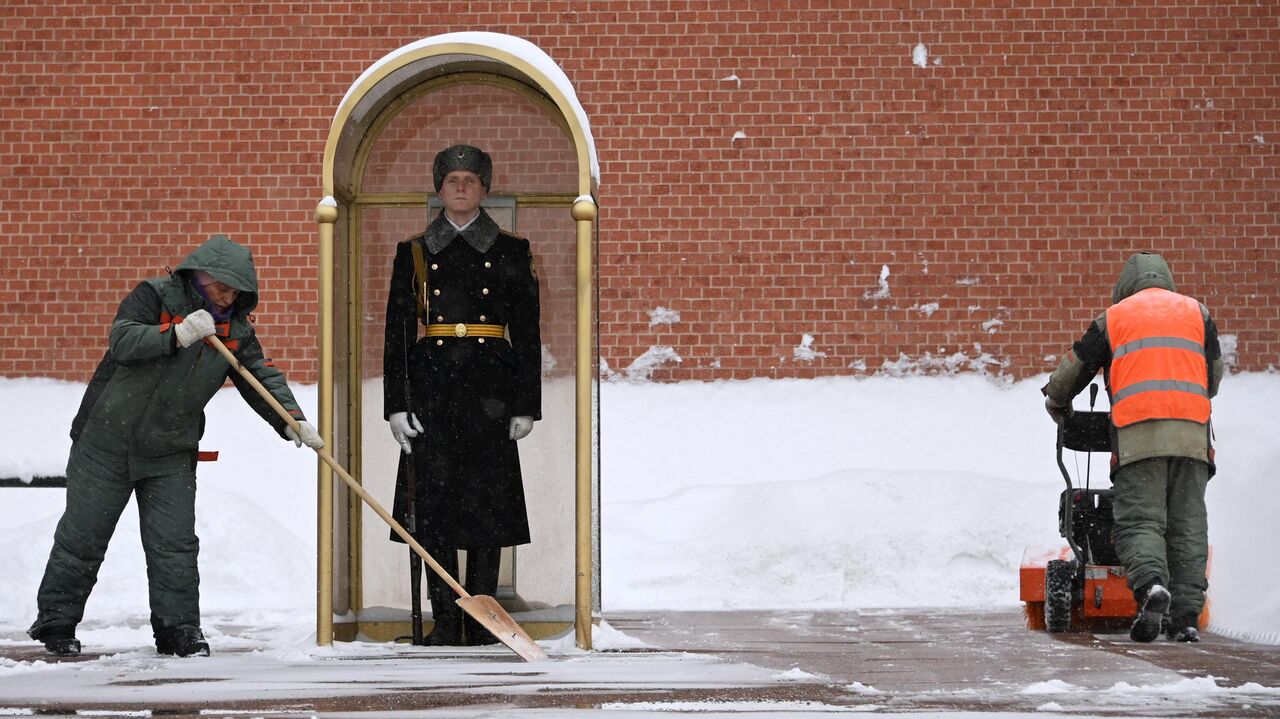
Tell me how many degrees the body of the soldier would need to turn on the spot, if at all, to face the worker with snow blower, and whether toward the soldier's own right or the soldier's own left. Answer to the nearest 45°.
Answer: approximately 90° to the soldier's own left

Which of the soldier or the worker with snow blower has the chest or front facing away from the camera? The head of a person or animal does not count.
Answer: the worker with snow blower

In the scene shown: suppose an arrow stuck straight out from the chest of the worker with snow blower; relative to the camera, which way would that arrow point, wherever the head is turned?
away from the camera

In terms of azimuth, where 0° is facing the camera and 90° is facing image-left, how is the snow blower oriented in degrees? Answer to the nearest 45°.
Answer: approximately 180°

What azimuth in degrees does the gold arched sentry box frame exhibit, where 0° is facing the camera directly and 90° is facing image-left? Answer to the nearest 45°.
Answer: approximately 0°

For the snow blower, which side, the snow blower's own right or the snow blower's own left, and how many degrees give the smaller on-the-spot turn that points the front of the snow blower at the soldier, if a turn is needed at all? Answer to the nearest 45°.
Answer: approximately 135° to the snow blower's own left

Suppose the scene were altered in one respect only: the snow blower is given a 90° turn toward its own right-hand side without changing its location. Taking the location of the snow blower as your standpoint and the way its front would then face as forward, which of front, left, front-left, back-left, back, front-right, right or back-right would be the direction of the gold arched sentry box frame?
back-right
